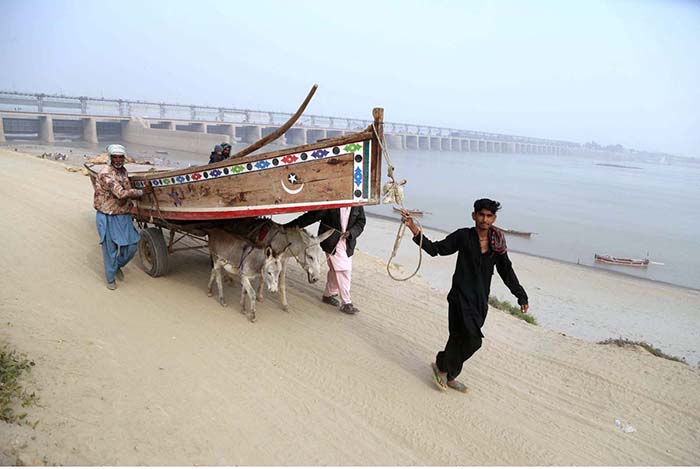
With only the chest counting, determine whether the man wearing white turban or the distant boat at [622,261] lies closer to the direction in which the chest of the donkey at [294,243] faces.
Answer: the distant boat

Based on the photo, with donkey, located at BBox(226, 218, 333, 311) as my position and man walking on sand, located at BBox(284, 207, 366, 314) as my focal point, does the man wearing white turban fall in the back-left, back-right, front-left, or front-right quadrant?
back-left

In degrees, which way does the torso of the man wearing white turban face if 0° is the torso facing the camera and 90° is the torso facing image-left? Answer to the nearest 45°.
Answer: approximately 315°

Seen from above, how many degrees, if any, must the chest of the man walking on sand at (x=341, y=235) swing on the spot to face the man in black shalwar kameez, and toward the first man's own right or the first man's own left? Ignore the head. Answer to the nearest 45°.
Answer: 0° — they already face them

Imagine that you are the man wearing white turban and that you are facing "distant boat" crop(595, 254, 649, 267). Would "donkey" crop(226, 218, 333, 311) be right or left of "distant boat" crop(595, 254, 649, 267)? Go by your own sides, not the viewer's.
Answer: right

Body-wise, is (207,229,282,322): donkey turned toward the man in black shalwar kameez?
yes

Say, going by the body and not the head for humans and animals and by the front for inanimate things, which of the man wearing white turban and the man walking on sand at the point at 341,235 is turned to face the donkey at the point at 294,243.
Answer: the man wearing white turban
